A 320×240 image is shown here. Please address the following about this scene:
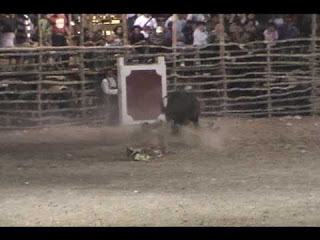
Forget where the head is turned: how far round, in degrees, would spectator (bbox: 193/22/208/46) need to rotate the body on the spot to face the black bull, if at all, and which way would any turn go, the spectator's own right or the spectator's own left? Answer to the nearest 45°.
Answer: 0° — they already face it

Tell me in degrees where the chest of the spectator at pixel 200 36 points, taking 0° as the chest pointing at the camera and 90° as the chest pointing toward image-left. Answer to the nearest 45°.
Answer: approximately 0°

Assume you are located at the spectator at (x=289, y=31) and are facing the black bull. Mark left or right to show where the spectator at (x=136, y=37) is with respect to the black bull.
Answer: right

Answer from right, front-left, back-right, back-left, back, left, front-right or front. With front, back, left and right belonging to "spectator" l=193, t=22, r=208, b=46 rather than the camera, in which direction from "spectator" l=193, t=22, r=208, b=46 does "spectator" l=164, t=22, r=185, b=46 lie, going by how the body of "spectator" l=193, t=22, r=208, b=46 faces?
right
